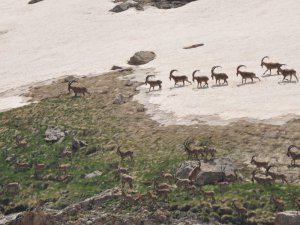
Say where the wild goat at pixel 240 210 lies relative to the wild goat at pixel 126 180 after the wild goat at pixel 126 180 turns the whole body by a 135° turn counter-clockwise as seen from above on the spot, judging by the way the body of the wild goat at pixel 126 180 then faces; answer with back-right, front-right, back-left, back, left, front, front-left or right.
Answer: front

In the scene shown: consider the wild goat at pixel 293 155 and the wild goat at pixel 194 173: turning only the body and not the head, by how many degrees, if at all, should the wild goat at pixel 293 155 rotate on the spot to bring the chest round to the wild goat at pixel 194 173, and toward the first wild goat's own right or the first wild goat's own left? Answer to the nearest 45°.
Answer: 0° — it already faces it

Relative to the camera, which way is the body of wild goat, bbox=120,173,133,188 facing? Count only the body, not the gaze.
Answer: to the viewer's left

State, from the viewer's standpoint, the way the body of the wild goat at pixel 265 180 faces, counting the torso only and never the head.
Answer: to the viewer's left

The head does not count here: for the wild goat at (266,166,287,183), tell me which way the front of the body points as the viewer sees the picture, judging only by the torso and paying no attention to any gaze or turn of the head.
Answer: to the viewer's left

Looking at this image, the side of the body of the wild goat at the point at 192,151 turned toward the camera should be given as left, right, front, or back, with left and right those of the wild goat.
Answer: left

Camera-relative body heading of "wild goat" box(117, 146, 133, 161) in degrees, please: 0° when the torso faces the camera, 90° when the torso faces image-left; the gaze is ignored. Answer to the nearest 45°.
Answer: approximately 90°

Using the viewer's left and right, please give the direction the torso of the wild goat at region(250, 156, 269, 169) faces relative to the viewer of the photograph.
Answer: facing to the left of the viewer

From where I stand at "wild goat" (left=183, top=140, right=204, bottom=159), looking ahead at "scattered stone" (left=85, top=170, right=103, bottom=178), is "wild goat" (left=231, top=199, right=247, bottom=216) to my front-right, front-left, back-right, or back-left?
back-left

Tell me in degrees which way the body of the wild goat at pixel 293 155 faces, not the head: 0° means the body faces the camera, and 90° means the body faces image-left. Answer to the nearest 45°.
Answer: approximately 90°
